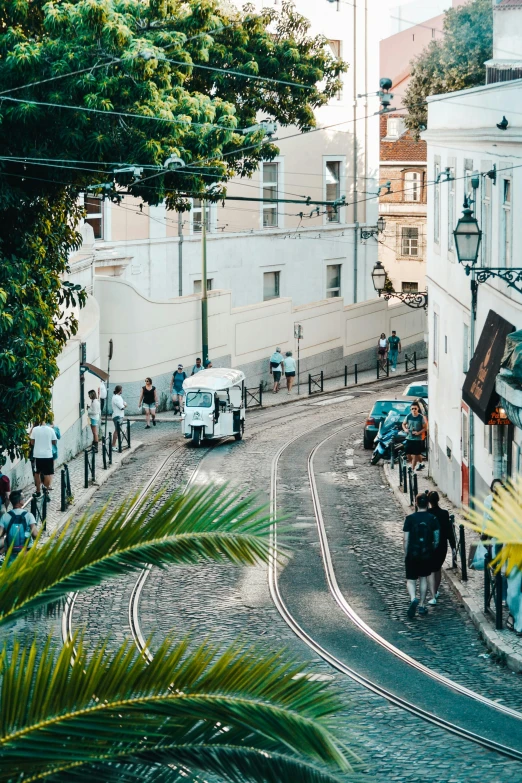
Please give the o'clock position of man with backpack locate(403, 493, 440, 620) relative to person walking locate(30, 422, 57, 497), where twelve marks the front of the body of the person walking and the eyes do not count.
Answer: The man with backpack is roughly at 5 o'clock from the person walking.

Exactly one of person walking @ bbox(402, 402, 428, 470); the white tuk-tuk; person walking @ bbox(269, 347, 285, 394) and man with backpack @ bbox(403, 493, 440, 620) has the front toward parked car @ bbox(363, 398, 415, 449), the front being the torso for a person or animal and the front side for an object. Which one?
the man with backpack

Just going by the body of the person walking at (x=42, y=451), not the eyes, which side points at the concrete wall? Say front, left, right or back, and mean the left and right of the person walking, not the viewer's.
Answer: front

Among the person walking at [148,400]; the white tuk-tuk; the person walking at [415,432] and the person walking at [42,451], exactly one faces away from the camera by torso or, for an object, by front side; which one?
the person walking at [42,451]

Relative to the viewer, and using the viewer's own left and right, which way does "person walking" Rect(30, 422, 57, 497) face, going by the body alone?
facing away from the viewer

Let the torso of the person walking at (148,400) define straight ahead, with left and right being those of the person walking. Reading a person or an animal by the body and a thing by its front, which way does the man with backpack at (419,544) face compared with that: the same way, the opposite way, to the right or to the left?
the opposite way

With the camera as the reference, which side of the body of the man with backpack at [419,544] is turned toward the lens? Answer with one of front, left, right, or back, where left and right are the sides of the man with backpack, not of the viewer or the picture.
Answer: back

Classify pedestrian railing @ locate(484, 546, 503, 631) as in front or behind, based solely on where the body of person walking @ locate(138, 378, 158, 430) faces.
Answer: in front
